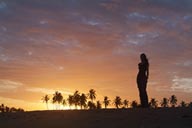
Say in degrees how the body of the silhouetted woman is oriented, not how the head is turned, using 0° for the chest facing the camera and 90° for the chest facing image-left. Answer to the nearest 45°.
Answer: approximately 45°
